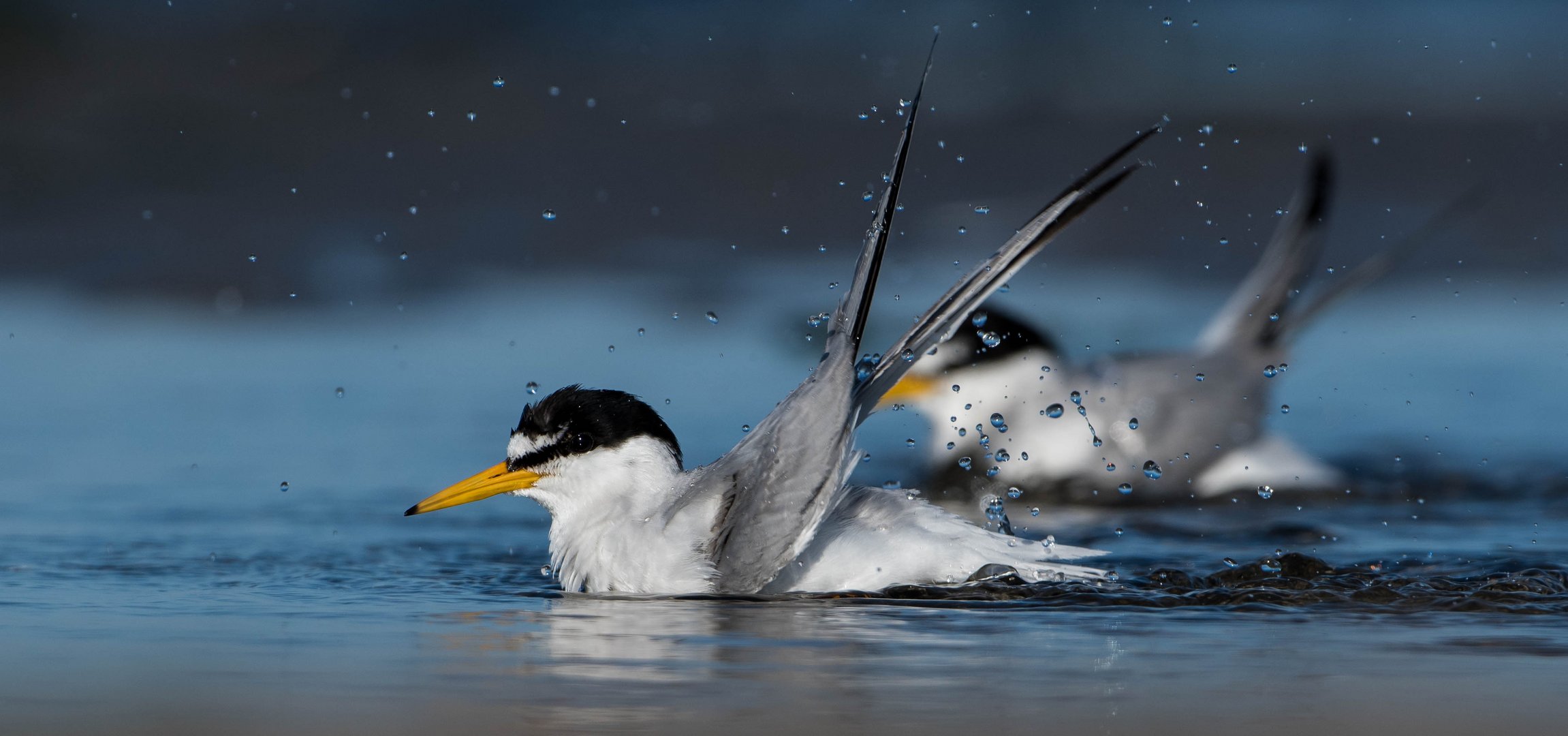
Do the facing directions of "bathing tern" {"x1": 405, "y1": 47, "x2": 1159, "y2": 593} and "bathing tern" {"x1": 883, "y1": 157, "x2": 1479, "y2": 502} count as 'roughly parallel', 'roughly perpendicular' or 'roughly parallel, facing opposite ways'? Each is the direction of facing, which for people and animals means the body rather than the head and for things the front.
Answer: roughly parallel

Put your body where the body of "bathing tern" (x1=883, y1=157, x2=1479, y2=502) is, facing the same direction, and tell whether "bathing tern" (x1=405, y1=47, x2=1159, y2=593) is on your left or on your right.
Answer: on your left

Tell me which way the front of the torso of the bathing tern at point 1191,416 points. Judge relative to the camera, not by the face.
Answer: to the viewer's left

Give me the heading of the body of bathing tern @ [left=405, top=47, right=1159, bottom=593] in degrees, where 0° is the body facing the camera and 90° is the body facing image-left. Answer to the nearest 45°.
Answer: approximately 90°

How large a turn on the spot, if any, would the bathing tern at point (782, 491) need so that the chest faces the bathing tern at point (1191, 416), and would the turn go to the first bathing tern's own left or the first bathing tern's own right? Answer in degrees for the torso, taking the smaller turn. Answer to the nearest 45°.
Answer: approximately 135° to the first bathing tern's own right

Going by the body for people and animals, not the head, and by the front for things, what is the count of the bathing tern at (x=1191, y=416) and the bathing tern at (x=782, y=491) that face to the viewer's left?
2
